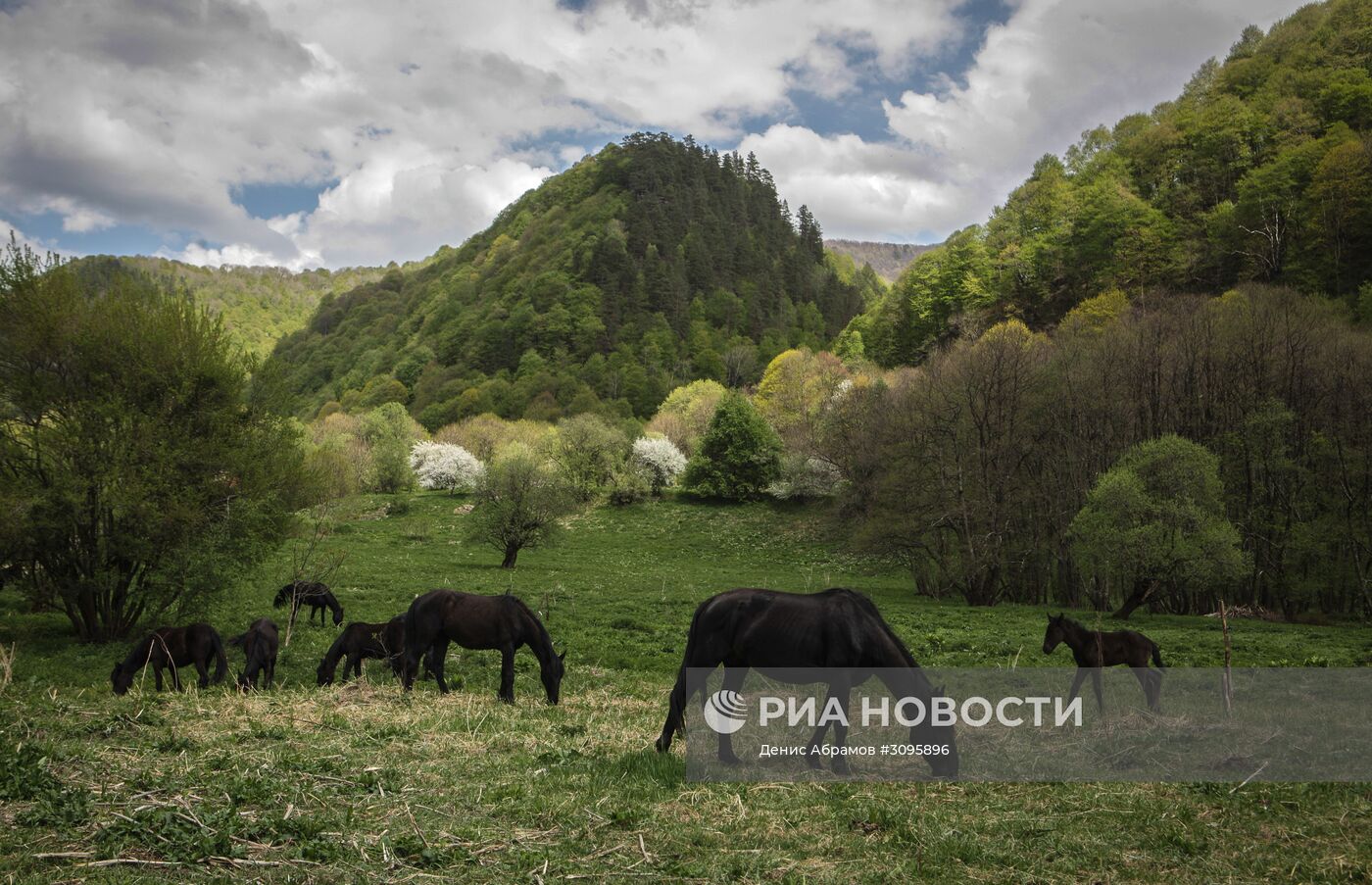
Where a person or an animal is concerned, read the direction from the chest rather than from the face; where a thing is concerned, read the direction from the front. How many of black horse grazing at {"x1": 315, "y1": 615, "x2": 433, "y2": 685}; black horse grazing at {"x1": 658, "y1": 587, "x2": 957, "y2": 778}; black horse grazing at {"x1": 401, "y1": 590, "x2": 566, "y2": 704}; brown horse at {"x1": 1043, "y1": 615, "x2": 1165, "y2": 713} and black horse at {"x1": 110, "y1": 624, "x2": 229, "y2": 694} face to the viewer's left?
3

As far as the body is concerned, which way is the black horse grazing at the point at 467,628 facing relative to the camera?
to the viewer's right

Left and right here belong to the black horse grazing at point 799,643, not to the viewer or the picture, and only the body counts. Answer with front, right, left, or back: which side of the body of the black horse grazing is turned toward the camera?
right

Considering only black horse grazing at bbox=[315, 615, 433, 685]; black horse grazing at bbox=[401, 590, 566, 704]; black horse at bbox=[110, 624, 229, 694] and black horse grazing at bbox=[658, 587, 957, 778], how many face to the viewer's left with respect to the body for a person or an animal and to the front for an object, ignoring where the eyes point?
2

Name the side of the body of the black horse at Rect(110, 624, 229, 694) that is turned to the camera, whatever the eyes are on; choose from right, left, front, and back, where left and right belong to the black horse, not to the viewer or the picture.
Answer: left

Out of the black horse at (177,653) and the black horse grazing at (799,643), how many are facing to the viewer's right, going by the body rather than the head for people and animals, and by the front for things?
1

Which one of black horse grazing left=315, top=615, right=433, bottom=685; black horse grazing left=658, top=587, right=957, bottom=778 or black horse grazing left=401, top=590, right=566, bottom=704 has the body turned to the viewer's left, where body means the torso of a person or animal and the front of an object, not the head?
black horse grazing left=315, top=615, right=433, bottom=685

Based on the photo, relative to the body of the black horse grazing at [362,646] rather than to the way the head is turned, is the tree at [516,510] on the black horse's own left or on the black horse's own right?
on the black horse's own right

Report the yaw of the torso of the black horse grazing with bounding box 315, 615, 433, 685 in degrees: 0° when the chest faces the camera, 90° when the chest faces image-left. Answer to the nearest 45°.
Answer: approximately 90°

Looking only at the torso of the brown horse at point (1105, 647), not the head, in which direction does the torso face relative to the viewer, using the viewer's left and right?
facing to the left of the viewer

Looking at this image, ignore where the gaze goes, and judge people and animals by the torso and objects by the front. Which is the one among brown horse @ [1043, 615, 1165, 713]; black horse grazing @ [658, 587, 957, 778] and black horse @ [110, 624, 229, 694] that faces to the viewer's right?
the black horse grazing
